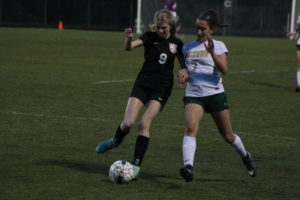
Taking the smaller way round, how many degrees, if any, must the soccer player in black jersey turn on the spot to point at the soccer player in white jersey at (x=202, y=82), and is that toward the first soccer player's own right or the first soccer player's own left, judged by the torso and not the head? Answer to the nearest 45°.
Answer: approximately 45° to the first soccer player's own left

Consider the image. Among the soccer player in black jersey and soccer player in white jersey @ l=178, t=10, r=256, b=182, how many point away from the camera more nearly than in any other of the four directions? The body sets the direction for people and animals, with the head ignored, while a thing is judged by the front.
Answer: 0

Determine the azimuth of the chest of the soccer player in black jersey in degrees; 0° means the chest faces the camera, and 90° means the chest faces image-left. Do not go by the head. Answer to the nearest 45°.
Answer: approximately 0°

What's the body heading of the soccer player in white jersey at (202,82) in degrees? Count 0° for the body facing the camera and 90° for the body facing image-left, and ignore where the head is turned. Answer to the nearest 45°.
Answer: approximately 45°
